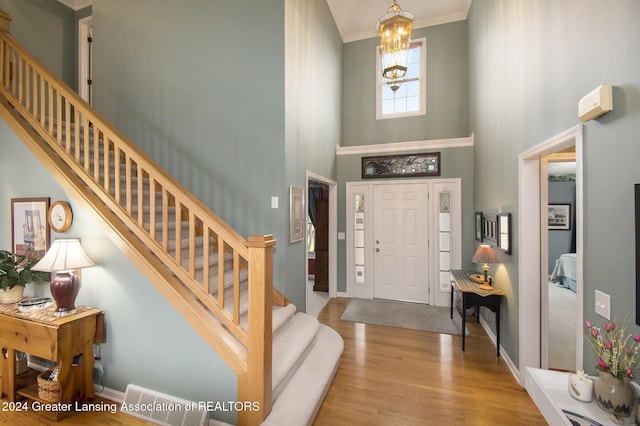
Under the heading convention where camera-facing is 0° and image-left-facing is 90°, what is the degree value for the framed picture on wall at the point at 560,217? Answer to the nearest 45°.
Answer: approximately 0°

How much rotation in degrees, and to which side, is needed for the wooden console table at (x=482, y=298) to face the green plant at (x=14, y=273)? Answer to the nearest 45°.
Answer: approximately 45° to its left

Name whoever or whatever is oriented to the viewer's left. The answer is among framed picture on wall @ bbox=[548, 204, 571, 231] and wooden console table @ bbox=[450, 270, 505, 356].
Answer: the wooden console table

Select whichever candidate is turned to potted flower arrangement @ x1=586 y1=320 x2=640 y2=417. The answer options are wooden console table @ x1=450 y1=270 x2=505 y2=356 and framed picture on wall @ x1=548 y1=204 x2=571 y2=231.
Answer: the framed picture on wall

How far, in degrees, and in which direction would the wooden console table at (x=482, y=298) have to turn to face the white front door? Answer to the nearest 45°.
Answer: approximately 45° to its right
